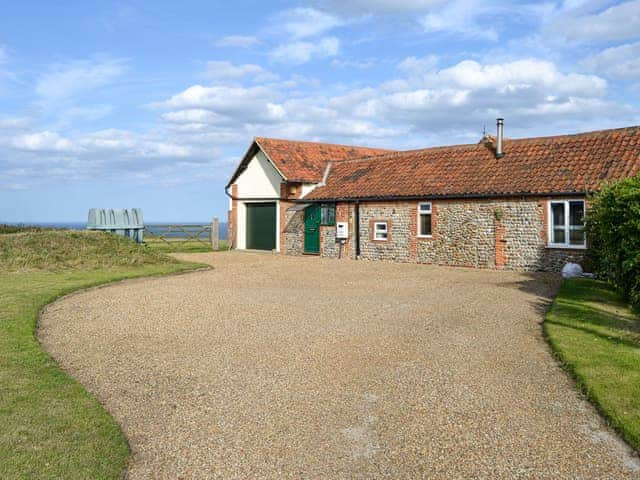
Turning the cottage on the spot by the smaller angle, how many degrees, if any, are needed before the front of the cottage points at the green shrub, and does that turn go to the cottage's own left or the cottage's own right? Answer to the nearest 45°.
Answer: approximately 45° to the cottage's own left

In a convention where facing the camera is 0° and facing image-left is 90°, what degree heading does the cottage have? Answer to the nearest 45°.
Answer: approximately 45°
